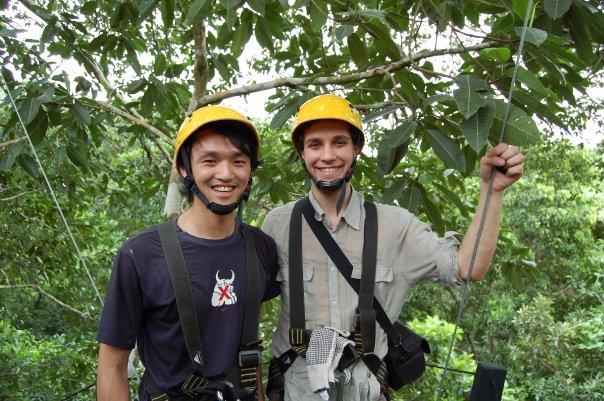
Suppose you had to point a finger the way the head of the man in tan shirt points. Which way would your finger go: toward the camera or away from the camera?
toward the camera

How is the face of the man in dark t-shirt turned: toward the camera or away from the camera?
toward the camera

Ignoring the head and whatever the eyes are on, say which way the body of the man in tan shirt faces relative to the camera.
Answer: toward the camera
